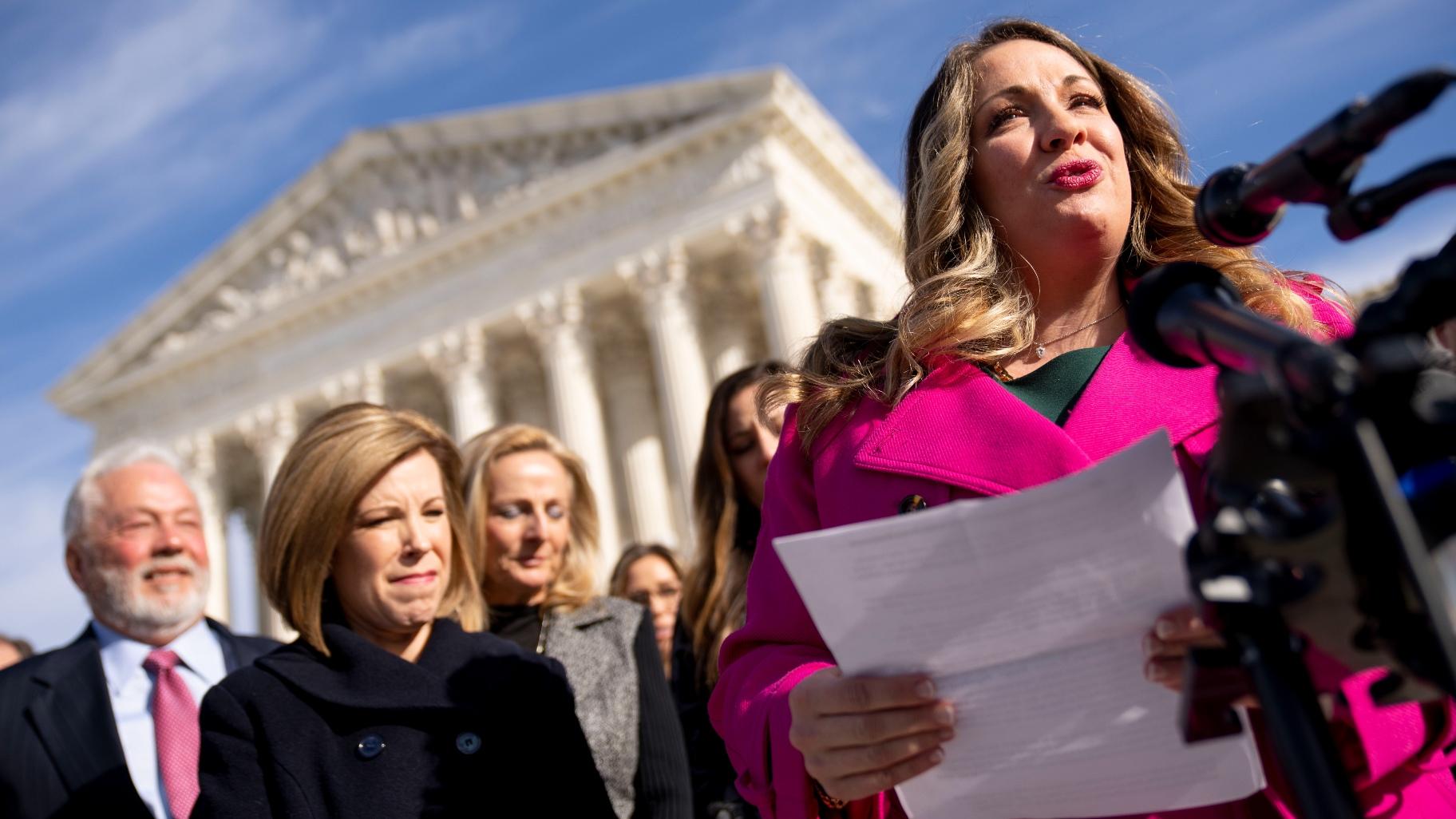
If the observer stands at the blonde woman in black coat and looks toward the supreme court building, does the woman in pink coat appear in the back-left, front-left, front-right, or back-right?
back-right

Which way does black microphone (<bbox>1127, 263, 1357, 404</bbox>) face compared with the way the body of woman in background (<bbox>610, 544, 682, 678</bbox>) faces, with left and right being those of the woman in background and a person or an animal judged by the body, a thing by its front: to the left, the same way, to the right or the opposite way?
the opposite way

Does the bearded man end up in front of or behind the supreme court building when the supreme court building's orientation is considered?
in front

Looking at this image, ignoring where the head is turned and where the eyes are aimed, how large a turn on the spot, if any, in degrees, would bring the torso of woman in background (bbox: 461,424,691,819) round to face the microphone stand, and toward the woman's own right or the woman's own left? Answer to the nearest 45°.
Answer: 0° — they already face it

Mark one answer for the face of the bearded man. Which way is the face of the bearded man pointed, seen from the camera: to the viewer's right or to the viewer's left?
to the viewer's right

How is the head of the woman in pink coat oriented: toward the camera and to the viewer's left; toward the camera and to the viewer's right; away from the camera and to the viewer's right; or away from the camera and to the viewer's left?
toward the camera and to the viewer's right
